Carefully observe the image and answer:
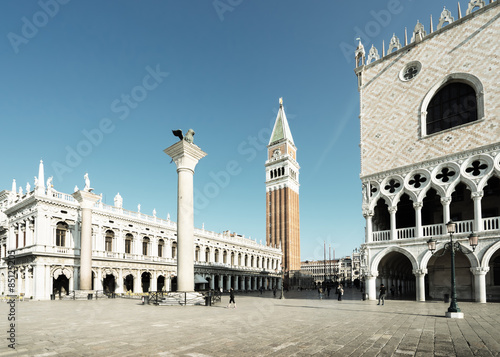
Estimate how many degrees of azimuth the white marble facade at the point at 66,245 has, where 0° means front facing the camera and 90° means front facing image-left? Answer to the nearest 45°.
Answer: approximately 315°

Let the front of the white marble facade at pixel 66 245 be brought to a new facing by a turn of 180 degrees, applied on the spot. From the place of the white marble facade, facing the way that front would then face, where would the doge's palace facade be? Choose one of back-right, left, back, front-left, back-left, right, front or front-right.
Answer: back

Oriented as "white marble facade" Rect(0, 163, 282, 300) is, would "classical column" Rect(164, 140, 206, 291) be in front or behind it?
in front
